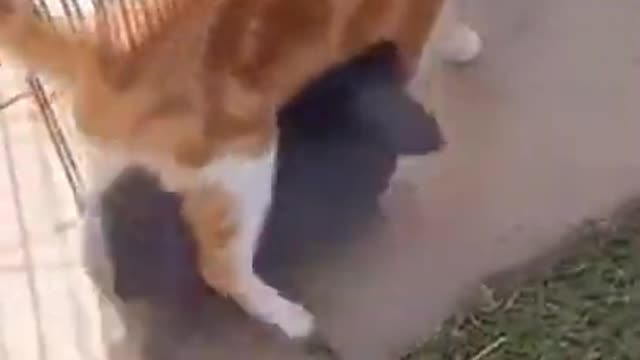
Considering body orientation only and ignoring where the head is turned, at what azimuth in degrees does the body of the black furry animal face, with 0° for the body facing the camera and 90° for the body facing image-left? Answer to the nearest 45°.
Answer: approximately 270°
